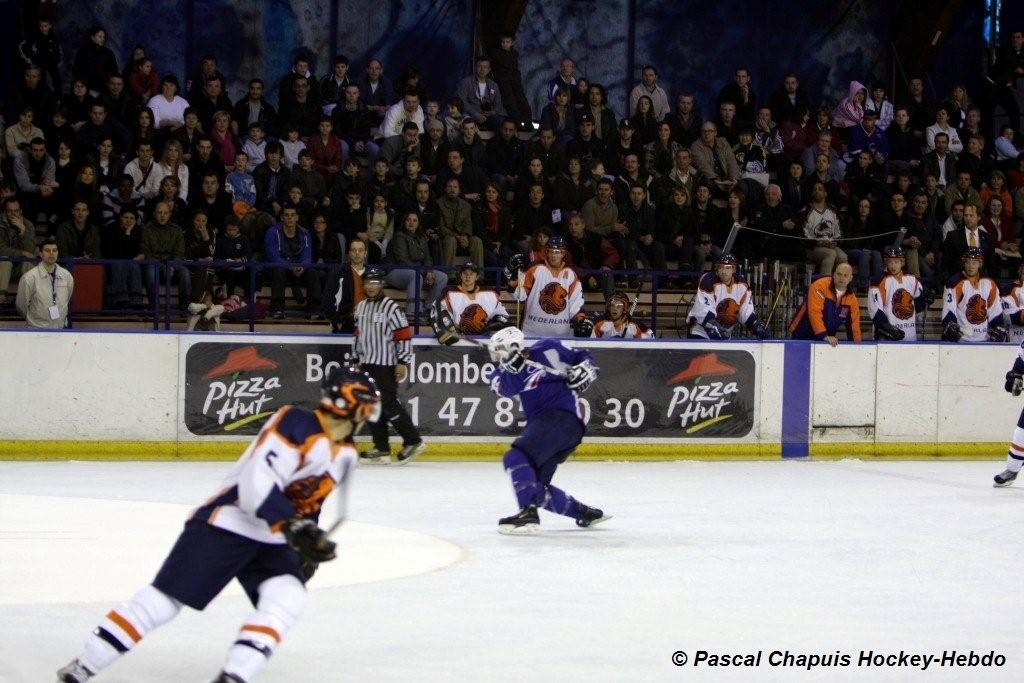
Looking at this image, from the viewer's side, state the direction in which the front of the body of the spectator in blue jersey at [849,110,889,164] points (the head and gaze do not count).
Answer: toward the camera

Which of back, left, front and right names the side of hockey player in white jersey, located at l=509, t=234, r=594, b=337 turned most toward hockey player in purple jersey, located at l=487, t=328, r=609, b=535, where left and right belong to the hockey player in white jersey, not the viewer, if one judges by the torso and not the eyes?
front

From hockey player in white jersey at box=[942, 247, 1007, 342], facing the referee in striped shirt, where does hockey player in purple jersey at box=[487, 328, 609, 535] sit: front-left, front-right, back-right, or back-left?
front-left

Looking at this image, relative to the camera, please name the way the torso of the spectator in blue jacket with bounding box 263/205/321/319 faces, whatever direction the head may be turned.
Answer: toward the camera

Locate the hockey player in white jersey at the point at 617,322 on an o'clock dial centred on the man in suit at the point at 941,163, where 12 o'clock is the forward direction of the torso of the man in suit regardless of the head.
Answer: The hockey player in white jersey is roughly at 1 o'clock from the man in suit.

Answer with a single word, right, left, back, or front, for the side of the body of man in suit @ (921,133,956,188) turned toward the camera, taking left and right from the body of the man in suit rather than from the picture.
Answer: front

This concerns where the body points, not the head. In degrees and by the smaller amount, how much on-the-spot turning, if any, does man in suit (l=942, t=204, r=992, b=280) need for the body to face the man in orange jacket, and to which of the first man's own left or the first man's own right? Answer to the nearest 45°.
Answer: approximately 45° to the first man's own right

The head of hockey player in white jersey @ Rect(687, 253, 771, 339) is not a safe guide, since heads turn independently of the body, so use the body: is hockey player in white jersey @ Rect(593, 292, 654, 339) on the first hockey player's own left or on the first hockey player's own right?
on the first hockey player's own right

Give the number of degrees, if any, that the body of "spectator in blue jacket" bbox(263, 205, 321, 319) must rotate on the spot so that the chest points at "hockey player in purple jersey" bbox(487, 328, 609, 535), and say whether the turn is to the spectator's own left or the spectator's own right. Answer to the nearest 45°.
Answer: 0° — they already face them

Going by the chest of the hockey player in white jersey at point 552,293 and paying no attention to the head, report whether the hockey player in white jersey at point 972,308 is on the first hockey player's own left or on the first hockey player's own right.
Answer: on the first hockey player's own left
